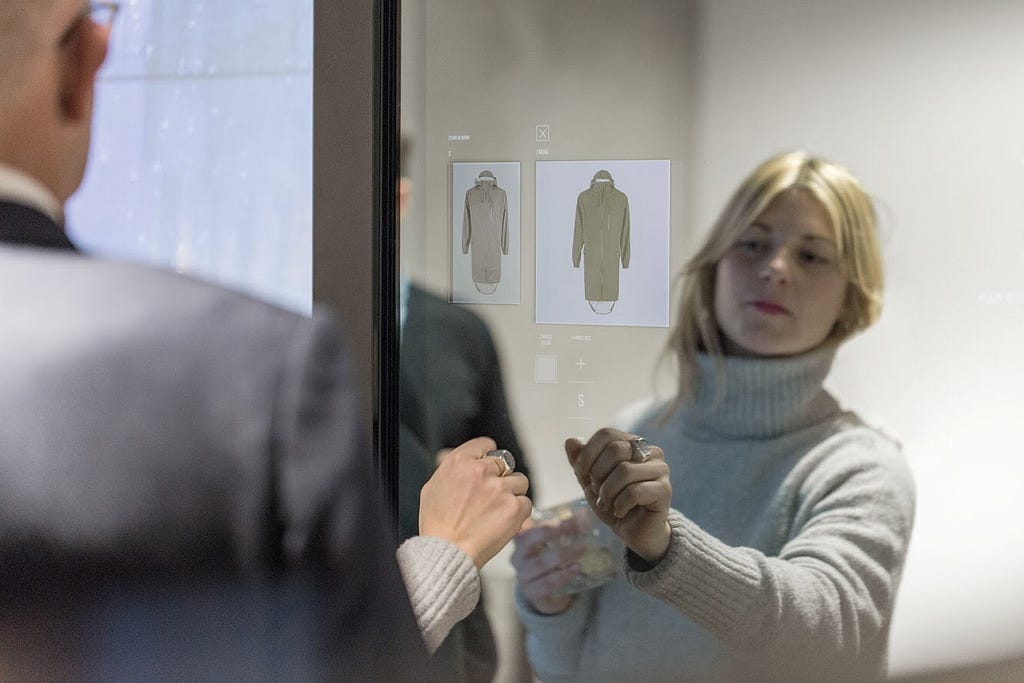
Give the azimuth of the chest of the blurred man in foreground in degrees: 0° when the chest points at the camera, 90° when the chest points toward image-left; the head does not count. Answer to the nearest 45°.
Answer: approximately 180°
